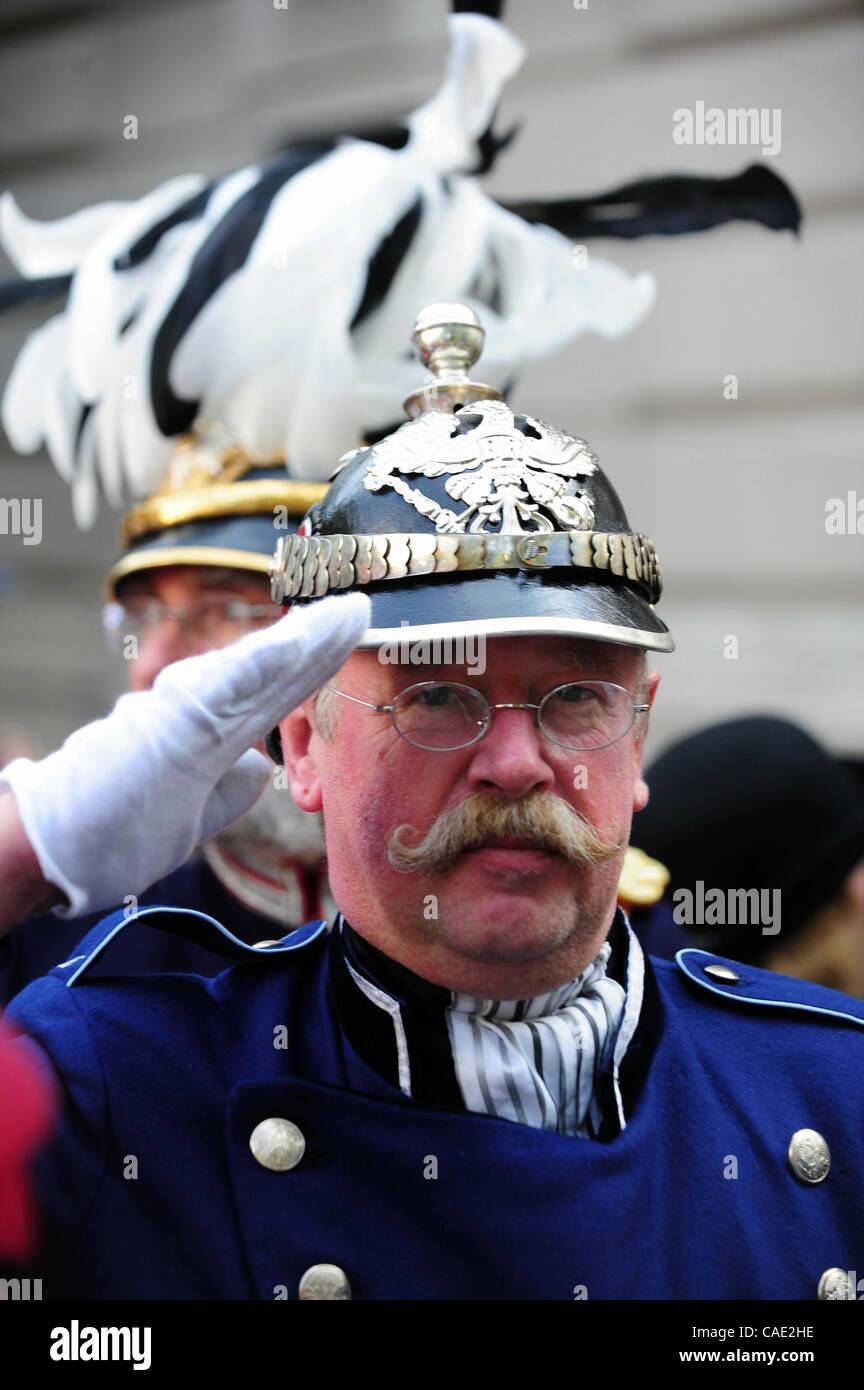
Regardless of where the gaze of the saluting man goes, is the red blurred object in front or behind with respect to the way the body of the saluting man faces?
in front

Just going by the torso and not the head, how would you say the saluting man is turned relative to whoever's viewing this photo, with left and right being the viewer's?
facing the viewer
